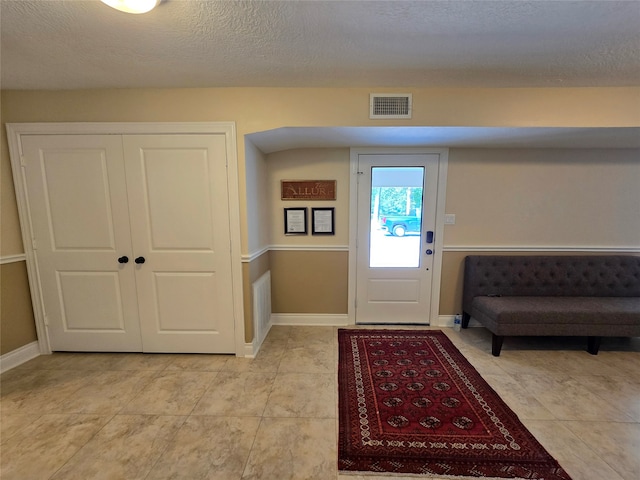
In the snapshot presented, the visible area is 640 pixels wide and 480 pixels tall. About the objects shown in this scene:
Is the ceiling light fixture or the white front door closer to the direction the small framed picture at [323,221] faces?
the ceiling light fixture

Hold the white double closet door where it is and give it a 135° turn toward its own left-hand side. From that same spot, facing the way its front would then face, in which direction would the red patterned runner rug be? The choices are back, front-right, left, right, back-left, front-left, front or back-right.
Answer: right

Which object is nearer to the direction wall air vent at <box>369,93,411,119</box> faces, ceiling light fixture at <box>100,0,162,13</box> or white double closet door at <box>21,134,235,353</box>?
the ceiling light fixture

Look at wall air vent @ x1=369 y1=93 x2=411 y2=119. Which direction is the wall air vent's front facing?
toward the camera

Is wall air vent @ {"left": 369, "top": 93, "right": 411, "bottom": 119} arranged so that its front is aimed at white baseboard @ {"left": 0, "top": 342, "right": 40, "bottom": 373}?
no

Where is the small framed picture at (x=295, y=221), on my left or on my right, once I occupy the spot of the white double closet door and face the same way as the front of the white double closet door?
on my left

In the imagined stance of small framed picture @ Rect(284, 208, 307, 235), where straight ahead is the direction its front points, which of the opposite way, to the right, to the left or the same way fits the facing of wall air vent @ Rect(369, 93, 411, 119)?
the same way

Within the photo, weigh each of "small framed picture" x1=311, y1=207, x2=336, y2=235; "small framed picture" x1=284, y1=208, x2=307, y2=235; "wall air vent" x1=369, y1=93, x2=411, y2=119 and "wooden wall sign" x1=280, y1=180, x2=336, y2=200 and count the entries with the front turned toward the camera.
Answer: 4

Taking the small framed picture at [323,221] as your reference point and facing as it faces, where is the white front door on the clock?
The white front door is roughly at 9 o'clock from the small framed picture.

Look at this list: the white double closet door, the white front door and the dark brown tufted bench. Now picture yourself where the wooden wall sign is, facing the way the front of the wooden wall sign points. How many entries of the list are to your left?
2

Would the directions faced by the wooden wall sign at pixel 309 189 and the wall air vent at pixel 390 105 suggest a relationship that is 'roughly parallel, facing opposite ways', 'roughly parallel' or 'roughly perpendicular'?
roughly parallel

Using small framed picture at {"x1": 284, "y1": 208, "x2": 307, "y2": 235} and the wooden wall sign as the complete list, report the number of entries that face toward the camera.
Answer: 2

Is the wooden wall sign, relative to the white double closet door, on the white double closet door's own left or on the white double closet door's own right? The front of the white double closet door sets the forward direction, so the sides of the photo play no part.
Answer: on the white double closet door's own left

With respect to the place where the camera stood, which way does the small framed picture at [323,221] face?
facing the viewer

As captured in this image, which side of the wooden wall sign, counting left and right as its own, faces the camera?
front

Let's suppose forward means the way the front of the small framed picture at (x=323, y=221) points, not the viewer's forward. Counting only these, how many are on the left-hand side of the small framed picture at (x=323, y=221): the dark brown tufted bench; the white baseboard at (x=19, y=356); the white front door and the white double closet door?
2

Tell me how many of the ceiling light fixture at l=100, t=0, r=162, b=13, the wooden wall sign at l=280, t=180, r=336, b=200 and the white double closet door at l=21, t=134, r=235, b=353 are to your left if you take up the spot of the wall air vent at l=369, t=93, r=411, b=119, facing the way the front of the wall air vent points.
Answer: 0

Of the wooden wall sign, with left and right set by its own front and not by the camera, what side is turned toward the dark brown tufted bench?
left
